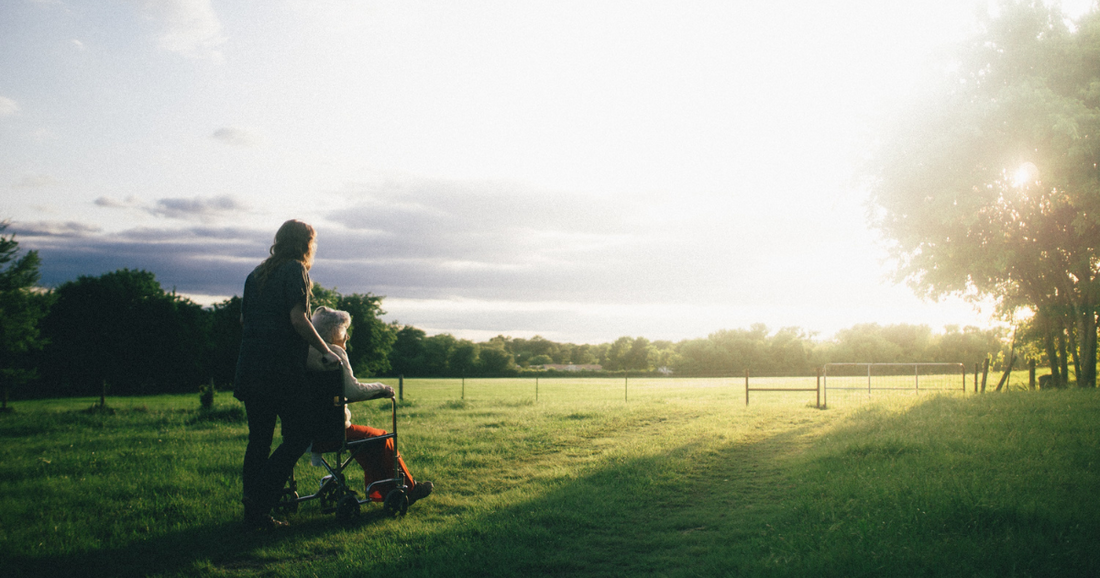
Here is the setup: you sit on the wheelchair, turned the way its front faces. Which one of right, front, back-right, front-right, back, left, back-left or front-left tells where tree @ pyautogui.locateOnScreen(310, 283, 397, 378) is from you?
front-left

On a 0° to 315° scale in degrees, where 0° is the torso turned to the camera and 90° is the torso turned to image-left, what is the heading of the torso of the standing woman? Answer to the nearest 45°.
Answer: approximately 225°

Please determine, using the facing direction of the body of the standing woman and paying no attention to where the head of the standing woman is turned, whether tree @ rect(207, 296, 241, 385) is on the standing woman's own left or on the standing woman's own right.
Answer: on the standing woman's own left

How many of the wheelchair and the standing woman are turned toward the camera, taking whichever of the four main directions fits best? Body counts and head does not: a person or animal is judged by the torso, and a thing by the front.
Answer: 0

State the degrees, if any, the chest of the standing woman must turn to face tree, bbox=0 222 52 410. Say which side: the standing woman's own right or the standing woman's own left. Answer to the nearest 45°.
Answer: approximately 45° to the standing woman's own left

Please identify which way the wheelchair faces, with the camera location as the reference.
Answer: facing away from the viewer and to the right of the viewer
